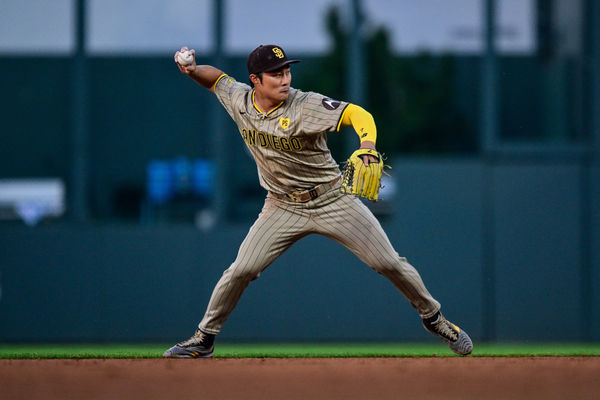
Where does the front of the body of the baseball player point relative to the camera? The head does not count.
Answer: toward the camera
